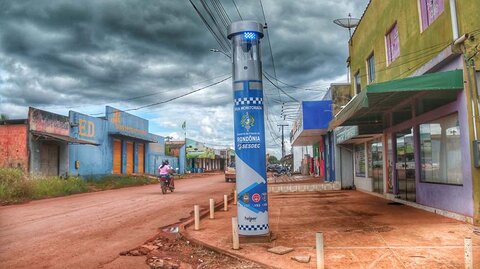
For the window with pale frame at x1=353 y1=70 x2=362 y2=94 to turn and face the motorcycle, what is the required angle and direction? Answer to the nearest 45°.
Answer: approximately 45° to its right

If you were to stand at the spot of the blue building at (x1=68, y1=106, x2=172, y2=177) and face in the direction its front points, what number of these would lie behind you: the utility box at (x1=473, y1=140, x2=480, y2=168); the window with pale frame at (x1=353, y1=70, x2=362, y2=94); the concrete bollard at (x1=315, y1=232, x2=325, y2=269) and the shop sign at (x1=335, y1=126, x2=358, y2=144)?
0

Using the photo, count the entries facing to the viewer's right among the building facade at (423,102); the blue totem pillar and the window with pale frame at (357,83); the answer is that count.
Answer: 0

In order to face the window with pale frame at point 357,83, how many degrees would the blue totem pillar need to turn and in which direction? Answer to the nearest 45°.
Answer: approximately 135° to its left

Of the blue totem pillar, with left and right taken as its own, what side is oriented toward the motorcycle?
back

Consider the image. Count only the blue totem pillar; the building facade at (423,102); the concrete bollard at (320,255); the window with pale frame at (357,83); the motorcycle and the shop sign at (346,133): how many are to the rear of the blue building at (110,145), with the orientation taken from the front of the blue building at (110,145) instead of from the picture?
0

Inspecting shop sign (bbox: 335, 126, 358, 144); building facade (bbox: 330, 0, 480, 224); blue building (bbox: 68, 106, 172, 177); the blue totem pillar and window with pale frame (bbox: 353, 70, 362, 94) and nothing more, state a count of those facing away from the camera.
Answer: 0

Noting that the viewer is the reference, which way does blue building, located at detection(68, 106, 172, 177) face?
facing the viewer and to the right of the viewer

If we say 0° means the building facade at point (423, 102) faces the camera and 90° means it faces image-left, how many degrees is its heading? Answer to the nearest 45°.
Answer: approximately 45°

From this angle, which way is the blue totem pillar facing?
toward the camera

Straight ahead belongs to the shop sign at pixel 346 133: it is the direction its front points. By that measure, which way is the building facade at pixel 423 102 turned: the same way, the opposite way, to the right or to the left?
the same way

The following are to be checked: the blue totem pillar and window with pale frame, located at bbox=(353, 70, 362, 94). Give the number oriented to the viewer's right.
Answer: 0

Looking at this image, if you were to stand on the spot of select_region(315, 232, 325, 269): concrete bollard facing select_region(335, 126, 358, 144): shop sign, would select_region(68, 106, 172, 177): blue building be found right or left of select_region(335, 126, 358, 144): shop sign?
left

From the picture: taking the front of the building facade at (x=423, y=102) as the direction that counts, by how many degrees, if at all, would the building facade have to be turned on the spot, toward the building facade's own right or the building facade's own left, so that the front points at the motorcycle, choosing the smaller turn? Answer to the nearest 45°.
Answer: approximately 90° to the building facade's own right

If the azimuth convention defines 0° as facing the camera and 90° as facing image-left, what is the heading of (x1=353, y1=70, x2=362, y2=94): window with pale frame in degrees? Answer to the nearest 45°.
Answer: approximately 45°

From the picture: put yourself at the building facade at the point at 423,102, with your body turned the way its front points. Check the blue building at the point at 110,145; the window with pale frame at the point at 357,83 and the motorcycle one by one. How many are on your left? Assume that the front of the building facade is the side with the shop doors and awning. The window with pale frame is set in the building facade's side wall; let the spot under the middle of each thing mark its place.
0

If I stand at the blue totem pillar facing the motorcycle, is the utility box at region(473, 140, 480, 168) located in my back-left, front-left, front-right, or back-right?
back-right

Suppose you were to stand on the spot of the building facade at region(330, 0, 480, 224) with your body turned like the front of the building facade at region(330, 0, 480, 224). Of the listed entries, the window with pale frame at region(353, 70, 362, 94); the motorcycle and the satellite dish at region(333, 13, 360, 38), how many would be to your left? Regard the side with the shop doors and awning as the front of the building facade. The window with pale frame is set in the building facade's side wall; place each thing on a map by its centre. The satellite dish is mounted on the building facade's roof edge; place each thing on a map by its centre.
0
